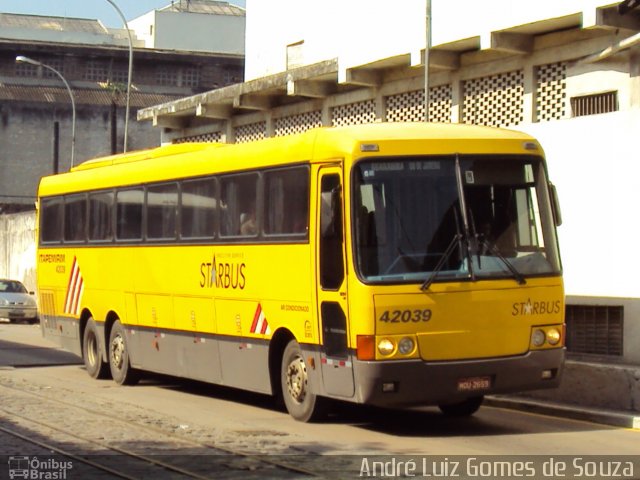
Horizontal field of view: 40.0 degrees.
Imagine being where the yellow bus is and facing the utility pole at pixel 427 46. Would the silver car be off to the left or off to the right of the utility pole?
left

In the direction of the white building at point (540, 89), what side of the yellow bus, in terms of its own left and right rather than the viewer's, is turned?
left

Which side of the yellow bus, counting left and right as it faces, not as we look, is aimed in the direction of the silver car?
back

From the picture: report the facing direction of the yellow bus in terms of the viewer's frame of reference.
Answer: facing the viewer and to the right of the viewer

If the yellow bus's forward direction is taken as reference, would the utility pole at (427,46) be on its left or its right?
on its left

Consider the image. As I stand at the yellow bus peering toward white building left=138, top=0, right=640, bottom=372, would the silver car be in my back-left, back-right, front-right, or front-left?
front-left
